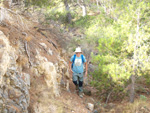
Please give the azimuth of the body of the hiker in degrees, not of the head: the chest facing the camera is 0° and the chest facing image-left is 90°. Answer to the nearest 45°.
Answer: approximately 0°
